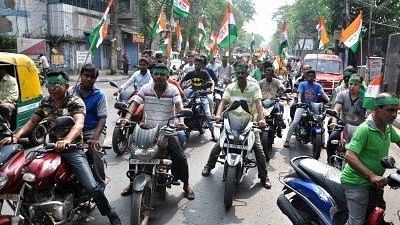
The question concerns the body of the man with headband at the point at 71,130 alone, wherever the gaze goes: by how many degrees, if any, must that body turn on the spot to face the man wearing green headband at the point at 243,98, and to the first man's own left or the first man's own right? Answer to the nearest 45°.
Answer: approximately 180°

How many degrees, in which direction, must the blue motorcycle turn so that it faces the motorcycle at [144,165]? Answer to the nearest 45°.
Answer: approximately 135° to its right

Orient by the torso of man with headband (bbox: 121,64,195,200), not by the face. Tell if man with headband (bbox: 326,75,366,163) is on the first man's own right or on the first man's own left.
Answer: on the first man's own left

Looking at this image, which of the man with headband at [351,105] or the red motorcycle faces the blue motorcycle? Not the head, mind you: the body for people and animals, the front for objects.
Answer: the man with headband

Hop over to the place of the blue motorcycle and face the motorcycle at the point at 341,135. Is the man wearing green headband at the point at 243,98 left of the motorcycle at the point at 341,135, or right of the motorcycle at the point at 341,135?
left

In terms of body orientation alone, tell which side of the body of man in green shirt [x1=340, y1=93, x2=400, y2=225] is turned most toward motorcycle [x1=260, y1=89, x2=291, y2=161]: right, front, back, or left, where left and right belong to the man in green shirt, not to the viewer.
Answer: back

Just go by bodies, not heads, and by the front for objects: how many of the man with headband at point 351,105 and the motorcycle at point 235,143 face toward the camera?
2

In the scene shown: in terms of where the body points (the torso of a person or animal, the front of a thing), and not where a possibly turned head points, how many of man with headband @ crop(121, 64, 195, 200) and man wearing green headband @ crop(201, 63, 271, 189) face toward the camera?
2

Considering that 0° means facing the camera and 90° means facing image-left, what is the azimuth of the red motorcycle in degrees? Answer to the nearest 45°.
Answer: approximately 45°

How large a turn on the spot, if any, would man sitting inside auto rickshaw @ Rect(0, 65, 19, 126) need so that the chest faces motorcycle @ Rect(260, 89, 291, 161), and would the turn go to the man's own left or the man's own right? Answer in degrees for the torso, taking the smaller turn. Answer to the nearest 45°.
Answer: approximately 135° to the man's own left

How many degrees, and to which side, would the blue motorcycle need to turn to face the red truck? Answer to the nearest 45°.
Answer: approximately 135° to its left
